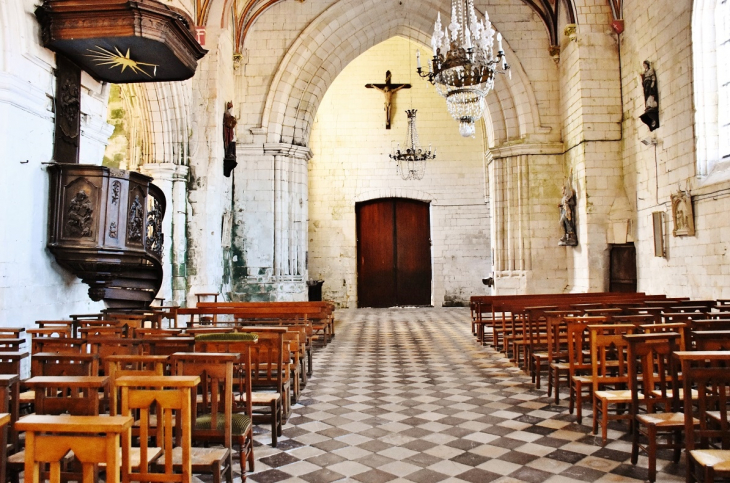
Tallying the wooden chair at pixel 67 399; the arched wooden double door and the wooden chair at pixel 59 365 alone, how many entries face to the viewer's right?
0

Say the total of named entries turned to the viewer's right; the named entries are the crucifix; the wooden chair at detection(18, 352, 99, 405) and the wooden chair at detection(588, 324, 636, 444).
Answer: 0

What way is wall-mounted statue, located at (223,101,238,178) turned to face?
to the viewer's right

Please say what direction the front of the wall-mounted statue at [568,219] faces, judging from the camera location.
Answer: facing the viewer and to the left of the viewer

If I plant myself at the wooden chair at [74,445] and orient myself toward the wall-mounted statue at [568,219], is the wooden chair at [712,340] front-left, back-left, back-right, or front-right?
front-right

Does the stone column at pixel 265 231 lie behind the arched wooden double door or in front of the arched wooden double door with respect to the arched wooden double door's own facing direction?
in front

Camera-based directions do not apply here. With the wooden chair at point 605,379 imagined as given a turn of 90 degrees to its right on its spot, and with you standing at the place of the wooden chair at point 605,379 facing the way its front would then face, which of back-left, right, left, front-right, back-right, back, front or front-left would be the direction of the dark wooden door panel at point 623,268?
right

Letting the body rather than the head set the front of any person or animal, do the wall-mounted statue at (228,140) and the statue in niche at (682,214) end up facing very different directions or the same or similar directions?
very different directions

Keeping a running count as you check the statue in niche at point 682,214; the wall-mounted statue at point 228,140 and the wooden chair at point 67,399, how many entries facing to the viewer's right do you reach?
1

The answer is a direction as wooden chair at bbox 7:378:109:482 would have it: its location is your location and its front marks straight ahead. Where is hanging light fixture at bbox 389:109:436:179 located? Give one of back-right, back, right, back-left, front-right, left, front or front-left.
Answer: back-left

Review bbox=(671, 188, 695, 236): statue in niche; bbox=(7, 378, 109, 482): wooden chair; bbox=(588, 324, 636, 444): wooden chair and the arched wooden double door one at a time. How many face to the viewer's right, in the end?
0

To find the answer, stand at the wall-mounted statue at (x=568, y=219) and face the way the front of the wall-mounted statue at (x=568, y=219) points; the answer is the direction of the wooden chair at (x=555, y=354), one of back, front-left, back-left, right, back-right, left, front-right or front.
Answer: front-left

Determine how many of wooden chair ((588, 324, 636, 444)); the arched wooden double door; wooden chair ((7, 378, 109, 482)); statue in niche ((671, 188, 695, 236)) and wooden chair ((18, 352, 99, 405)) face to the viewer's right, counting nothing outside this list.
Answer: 0

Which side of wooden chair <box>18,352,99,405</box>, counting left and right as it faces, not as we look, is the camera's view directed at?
front

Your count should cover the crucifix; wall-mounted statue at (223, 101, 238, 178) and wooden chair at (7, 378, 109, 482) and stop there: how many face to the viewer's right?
1

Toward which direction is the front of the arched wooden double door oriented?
toward the camera

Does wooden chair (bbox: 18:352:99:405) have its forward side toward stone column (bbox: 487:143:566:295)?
no

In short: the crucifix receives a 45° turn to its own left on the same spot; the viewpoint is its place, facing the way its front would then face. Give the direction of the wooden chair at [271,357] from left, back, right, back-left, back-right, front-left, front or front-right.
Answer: front-right

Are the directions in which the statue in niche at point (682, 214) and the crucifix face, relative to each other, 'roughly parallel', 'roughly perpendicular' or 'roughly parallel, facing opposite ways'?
roughly perpendicular

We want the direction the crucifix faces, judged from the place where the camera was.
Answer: facing the viewer
